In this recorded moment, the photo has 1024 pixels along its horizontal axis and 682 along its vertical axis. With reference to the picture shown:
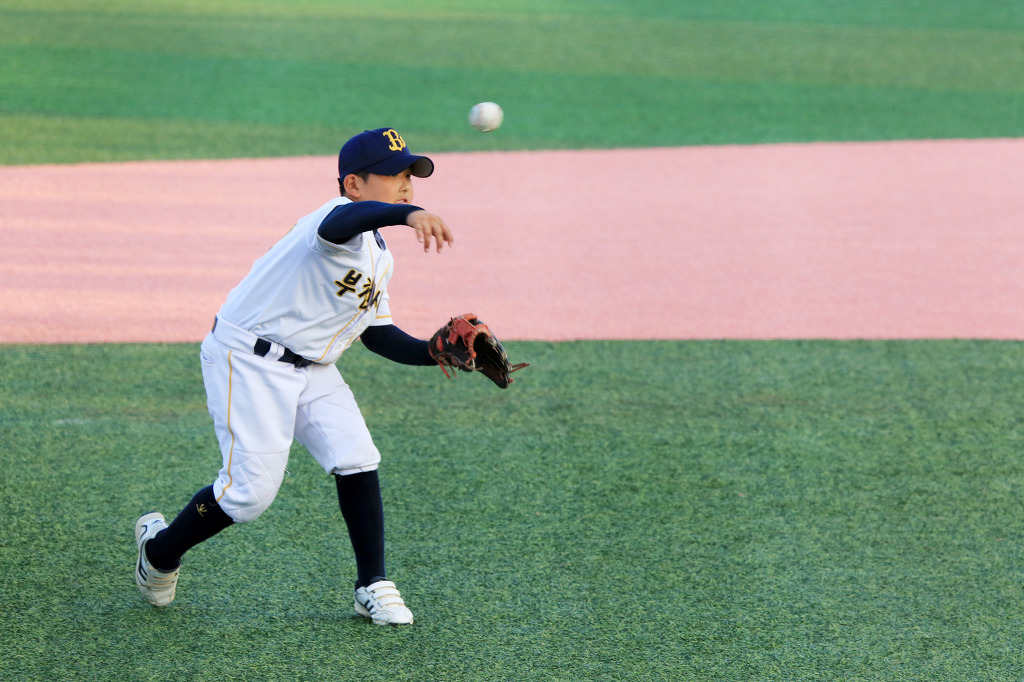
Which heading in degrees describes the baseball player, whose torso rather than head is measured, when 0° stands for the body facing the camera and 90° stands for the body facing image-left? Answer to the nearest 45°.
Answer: approximately 315°
